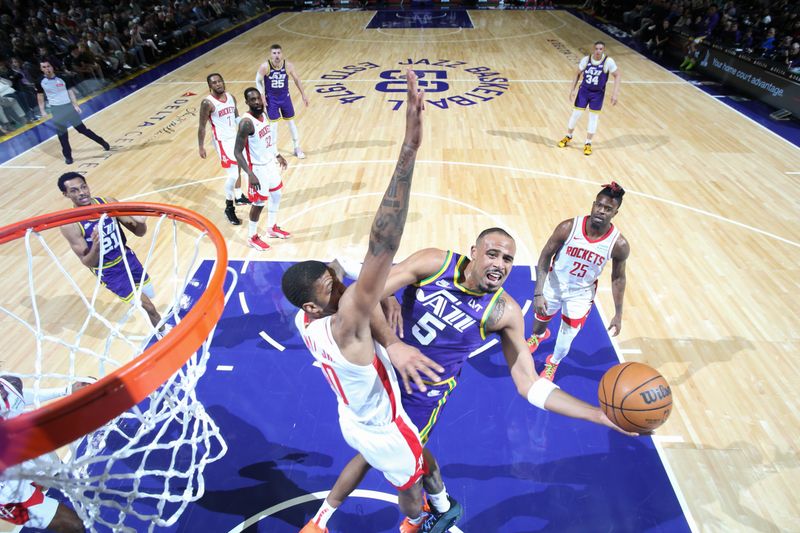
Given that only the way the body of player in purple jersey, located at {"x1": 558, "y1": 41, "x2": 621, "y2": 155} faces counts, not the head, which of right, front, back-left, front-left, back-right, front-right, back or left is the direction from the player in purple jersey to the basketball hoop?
front

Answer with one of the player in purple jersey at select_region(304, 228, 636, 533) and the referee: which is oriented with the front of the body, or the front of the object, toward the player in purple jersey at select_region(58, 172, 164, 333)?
the referee

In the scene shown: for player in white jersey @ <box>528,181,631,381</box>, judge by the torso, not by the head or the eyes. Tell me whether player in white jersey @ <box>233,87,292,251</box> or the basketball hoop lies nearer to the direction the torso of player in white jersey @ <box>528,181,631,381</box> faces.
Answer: the basketball hoop

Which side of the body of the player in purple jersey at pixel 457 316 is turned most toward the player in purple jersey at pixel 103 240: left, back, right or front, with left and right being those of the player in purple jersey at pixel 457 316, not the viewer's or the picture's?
right

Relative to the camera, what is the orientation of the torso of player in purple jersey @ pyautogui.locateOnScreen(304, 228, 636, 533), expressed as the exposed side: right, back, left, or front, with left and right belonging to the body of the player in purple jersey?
front

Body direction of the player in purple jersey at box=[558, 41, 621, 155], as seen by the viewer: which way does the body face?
toward the camera

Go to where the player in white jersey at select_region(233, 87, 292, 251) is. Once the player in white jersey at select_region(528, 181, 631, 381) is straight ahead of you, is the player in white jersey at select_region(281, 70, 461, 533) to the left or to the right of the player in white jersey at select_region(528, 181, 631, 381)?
right

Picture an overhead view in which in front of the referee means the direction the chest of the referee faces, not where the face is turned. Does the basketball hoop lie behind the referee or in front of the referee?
in front

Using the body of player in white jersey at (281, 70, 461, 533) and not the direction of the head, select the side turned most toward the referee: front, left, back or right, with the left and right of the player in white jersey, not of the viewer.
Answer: left

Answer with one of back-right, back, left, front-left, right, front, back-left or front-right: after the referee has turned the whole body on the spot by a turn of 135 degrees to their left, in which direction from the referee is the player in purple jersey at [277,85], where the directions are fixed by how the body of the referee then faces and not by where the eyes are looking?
right

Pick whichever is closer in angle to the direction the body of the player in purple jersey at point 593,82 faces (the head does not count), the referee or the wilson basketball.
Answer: the wilson basketball

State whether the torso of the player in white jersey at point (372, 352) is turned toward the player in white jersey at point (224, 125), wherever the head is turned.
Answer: no

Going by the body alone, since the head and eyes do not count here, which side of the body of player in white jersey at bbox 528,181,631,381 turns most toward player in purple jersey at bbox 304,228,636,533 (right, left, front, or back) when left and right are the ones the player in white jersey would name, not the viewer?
front

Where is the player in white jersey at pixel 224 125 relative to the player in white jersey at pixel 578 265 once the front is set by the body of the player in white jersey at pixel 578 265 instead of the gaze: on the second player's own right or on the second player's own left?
on the second player's own right

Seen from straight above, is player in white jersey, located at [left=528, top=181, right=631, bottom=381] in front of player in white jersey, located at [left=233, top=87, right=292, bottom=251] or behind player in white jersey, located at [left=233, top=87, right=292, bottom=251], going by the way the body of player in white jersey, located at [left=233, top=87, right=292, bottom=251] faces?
in front

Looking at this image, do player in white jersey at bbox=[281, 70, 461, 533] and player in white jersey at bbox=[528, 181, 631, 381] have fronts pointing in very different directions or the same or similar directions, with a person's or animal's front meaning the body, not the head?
very different directions

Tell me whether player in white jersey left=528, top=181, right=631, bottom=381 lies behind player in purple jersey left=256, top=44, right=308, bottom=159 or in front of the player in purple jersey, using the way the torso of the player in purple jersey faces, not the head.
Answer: in front

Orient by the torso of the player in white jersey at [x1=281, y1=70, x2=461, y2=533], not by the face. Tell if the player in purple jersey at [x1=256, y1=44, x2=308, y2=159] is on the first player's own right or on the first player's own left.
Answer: on the first player's own left
